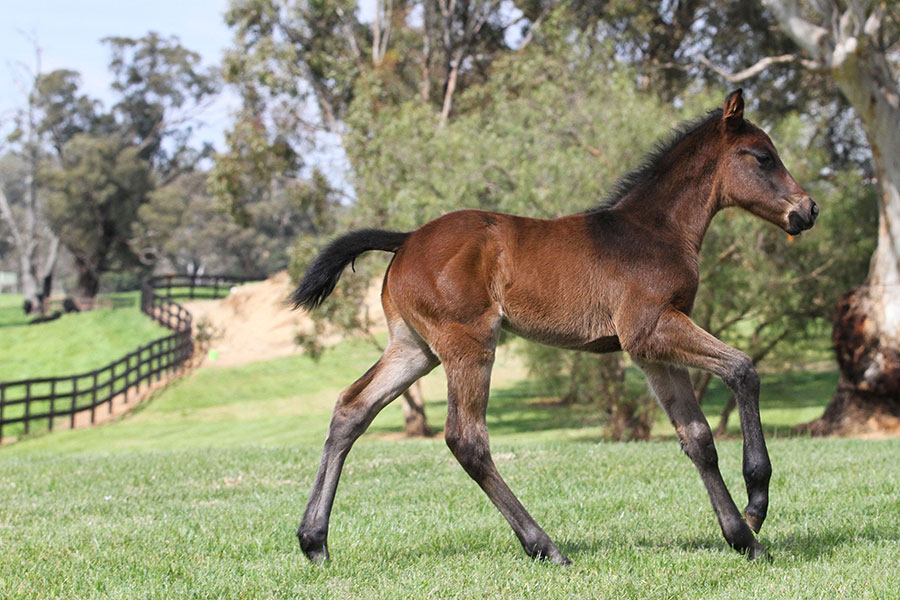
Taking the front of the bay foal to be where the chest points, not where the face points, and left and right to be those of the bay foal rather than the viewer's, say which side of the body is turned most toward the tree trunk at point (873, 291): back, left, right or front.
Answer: left

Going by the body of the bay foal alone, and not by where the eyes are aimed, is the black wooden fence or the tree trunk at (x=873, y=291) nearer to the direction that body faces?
the tree trunk

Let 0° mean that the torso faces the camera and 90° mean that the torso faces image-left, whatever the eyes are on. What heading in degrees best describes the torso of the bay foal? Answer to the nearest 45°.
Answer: approximately 270°

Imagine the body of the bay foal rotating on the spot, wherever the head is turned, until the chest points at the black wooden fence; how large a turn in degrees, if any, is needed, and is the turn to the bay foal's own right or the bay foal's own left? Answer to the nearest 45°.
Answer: approximately 135° to the bay foal's own left

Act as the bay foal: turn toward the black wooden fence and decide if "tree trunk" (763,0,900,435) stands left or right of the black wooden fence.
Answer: right

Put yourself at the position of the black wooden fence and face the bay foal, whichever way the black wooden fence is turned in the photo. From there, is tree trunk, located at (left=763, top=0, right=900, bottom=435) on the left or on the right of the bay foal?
left
